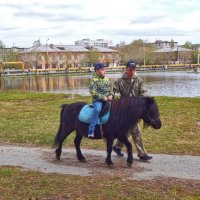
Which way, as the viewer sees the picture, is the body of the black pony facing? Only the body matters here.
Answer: to the viewer's right
